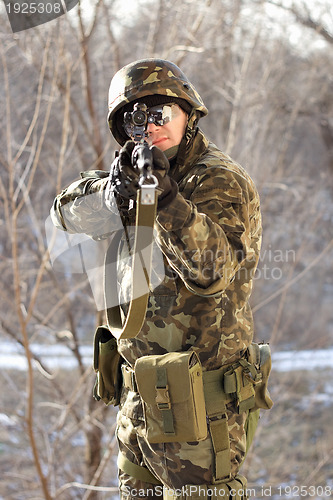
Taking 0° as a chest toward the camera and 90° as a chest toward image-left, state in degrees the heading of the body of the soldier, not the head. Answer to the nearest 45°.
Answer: approximately 45°
